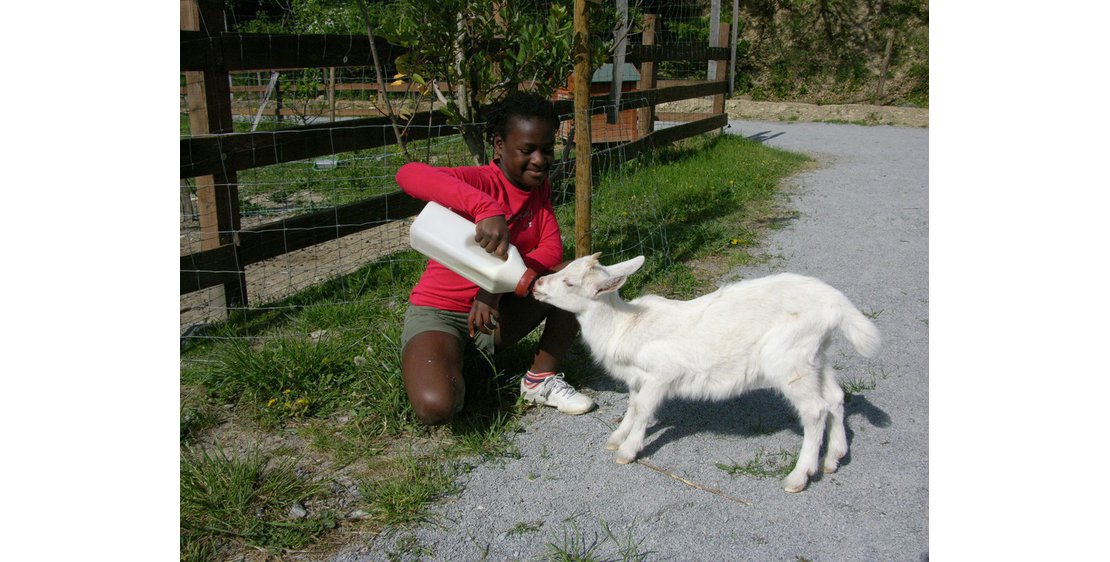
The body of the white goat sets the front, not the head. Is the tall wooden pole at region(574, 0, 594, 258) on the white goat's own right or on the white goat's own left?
on the white goat's own right

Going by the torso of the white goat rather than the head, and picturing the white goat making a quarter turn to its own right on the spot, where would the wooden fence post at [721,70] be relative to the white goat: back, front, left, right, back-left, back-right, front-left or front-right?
front

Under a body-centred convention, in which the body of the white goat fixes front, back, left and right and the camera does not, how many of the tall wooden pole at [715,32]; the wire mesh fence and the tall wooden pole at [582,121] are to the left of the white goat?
0

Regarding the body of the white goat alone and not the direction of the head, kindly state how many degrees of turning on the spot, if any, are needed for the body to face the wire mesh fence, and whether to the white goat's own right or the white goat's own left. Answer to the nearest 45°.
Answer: approximately 45° to the white goat's own right

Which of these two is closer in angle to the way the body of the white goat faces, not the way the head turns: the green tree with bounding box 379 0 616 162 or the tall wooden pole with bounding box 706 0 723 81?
the green tree

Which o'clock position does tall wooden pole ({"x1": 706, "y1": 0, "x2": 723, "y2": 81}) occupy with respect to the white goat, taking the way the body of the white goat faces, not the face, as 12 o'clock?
The tall wooden pole is roughly at 3 o'clock from the white goat.

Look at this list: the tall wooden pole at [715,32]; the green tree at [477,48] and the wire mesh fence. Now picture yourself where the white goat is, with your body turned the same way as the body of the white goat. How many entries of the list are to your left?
0

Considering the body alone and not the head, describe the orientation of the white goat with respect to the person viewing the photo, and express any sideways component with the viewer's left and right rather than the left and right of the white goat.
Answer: facing to the left of the viewer
